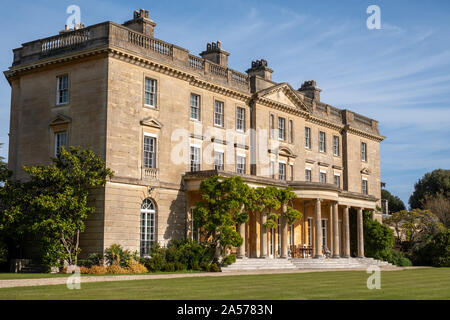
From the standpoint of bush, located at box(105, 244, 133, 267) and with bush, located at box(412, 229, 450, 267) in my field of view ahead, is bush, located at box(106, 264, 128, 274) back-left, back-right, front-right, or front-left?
back-right

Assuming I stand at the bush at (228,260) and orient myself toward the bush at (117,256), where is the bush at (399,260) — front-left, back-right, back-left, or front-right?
back-right

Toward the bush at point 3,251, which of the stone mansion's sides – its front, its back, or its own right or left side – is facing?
right

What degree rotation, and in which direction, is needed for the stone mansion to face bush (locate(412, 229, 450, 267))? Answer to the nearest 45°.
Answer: approximately 90° to its left

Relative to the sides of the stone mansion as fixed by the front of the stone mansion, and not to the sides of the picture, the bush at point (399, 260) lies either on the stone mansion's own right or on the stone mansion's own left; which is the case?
on the stone mansion's own left

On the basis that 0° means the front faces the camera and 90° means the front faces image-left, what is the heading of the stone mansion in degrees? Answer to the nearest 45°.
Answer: approximately 315°
